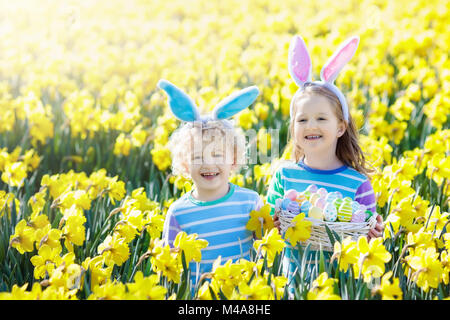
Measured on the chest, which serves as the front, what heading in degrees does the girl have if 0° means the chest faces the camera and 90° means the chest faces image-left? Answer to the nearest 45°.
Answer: approximately 0°
